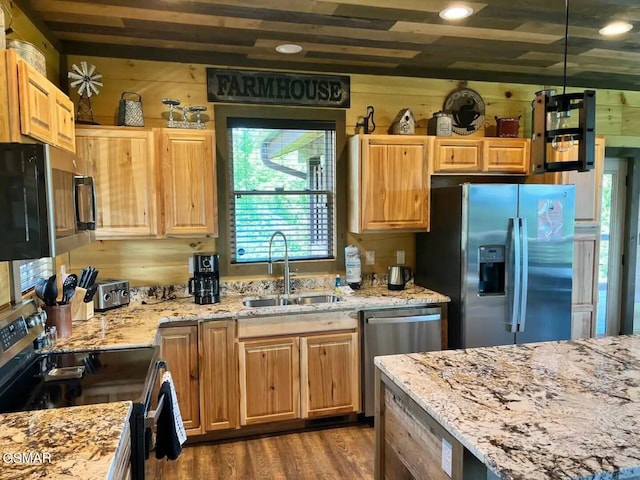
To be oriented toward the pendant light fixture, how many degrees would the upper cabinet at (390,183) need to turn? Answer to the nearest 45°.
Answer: approximately 45° to its left

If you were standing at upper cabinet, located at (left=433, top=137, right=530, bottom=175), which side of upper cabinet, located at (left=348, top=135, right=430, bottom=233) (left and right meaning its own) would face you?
left

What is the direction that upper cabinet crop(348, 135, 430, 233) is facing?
toward the camera

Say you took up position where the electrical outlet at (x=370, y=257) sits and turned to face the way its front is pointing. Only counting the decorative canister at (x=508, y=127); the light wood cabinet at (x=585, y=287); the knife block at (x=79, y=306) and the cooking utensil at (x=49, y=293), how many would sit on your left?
2

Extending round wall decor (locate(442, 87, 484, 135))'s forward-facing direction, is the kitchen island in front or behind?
in front

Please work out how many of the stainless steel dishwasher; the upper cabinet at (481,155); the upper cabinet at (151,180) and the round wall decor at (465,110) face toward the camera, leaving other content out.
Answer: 4

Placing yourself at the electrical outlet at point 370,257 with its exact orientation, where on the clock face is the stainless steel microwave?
The stainless steel microwave is roughly at 1 o'clock from the electrical outlet.

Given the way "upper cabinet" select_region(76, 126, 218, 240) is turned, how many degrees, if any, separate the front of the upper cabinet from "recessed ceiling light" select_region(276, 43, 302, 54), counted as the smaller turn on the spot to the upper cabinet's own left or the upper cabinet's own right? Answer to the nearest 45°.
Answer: approximately 90° to the upper cabinet's own left

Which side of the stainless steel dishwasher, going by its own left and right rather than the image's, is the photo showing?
front

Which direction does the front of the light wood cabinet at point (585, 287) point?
toward the camera

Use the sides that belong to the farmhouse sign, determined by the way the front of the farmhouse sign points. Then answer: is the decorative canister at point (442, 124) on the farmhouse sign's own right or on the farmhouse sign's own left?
on the farmhouse sign's own left
